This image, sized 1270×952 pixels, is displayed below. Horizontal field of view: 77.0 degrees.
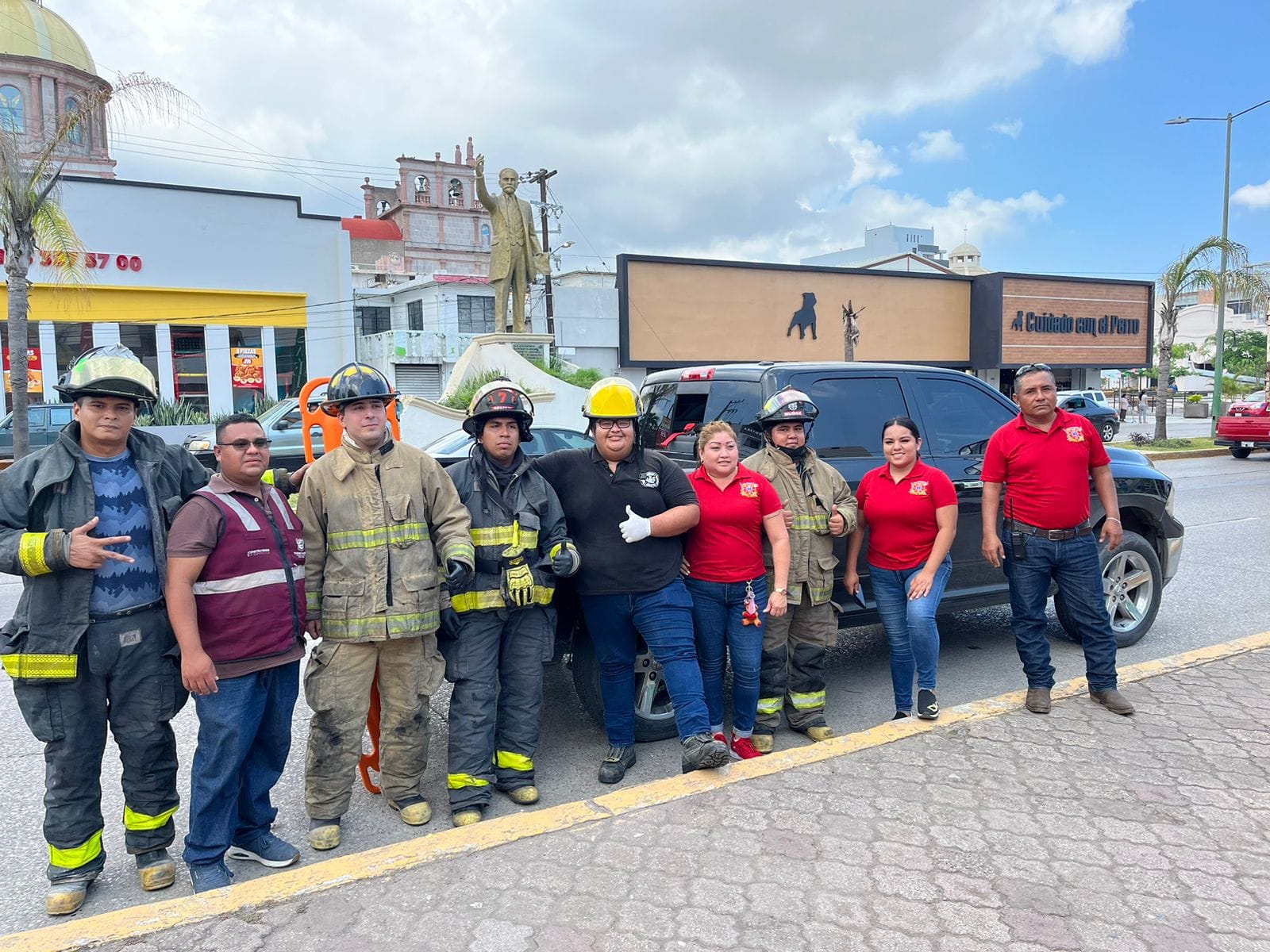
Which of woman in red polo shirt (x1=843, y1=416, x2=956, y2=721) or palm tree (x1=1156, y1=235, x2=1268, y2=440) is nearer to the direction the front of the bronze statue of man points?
the woman in red polo shirt

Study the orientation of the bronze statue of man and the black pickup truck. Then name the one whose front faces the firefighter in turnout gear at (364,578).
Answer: the bronze statue of man

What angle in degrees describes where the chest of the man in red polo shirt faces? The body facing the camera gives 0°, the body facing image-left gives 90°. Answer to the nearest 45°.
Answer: approximately 0°

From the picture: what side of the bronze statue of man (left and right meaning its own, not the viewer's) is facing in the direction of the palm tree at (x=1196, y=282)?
left

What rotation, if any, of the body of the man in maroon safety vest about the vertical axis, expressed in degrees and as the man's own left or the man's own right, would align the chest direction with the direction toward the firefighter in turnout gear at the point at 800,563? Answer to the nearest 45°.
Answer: approximately 45° to the man's own left

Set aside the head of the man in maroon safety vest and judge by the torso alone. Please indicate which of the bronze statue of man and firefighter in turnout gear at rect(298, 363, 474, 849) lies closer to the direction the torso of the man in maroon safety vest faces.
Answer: the firefighter in turnout gear

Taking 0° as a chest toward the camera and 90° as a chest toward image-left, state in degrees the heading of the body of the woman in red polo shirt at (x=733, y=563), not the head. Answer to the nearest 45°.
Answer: approximately 0°
